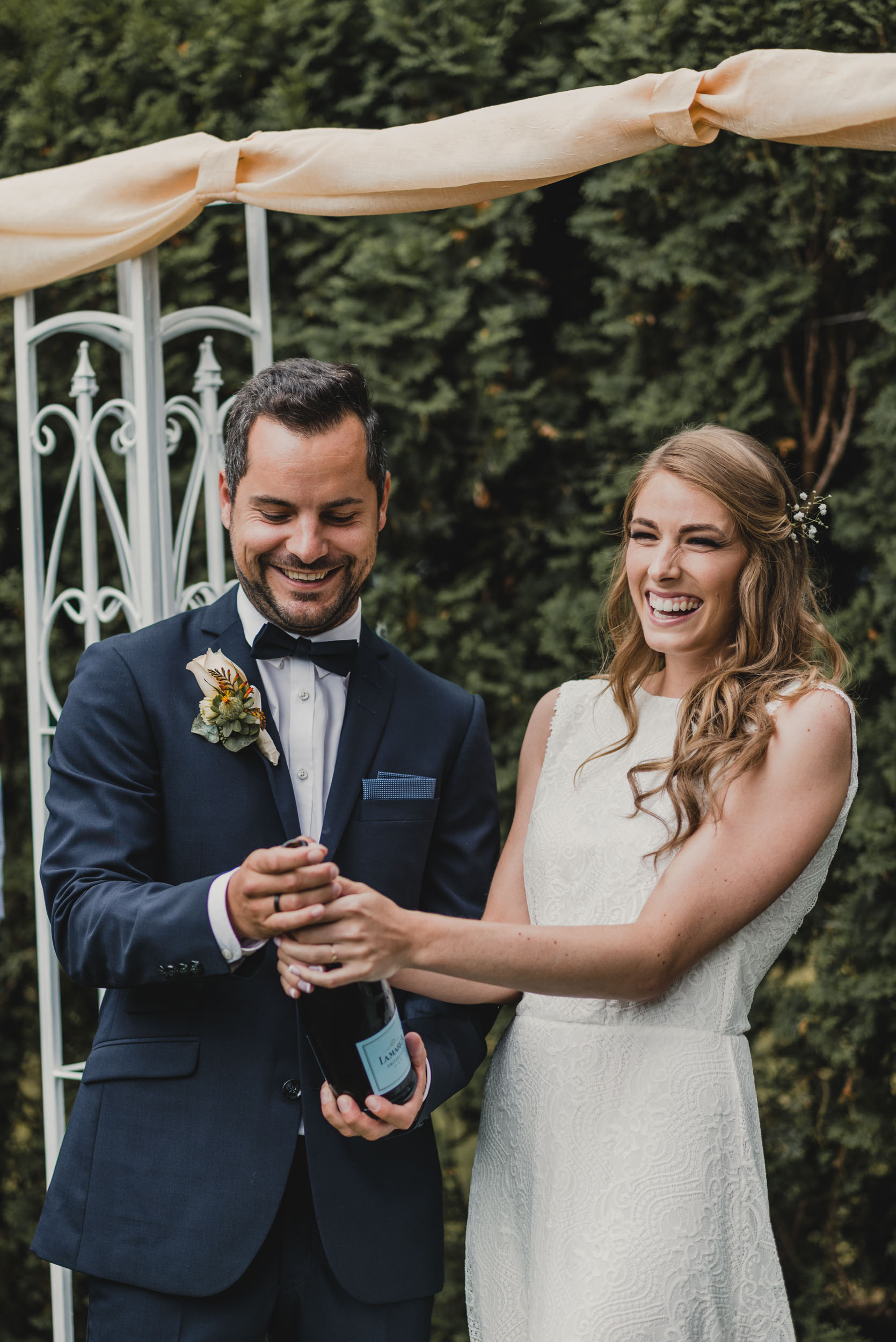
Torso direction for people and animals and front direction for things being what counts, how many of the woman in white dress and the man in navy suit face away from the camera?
0

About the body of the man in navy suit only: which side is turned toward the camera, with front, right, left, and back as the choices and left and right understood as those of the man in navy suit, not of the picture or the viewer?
front

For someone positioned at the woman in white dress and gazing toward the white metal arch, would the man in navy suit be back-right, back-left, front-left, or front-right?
front-left

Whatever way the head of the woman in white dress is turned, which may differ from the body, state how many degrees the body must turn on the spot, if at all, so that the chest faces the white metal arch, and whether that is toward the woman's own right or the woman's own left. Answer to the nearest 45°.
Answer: approximately 90° to the woman's own right

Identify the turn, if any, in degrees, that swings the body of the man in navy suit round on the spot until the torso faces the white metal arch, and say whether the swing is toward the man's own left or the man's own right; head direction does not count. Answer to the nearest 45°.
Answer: approximately 180°

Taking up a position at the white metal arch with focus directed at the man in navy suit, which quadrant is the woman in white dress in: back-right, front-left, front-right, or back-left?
front-left

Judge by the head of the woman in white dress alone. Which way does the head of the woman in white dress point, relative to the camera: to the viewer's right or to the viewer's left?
to the viewer's left
